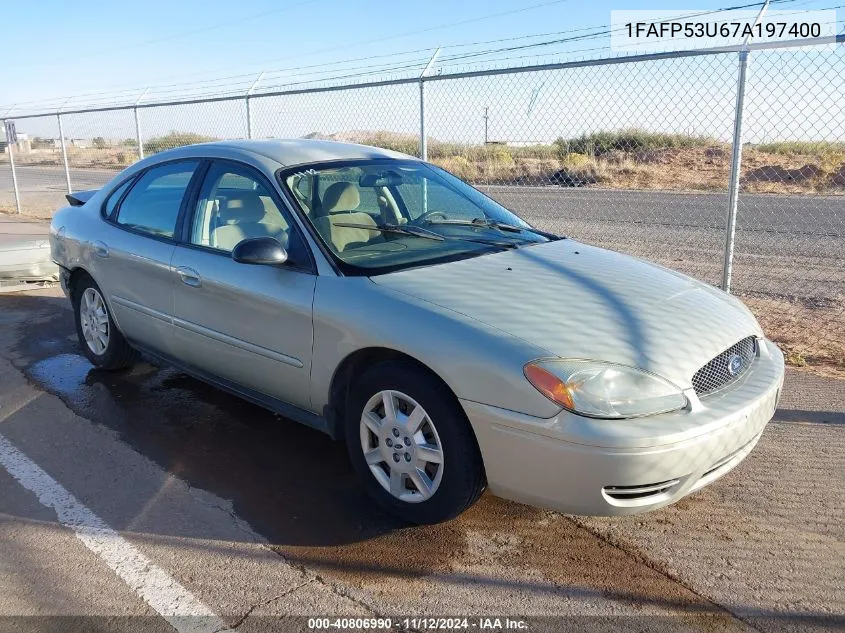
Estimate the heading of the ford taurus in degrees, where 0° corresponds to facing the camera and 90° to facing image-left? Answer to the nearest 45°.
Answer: approximately 315°

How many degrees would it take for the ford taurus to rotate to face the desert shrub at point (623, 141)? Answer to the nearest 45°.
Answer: approximately 135° to its left

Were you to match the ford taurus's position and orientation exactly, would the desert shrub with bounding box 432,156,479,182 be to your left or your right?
on your left

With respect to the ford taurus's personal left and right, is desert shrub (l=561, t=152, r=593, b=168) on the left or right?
on its left
